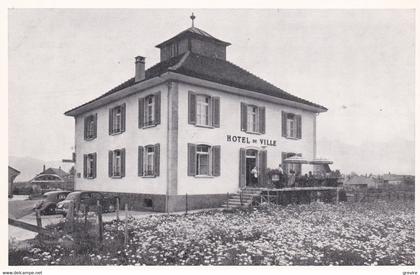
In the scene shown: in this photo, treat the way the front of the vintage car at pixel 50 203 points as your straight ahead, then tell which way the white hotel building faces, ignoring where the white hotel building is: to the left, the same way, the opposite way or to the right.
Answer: to the left

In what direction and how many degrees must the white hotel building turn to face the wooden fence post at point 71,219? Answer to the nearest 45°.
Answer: approximately 45° to its right

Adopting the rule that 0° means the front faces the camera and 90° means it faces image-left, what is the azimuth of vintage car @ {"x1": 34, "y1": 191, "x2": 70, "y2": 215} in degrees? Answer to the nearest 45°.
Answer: approximately 45°

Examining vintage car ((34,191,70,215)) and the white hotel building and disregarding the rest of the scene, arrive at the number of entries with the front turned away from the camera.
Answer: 0

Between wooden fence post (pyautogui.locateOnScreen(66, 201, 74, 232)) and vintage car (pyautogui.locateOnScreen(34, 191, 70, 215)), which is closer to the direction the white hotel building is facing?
the wooden fence post

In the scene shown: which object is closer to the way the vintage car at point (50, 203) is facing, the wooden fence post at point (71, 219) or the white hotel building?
the wooden fence post
